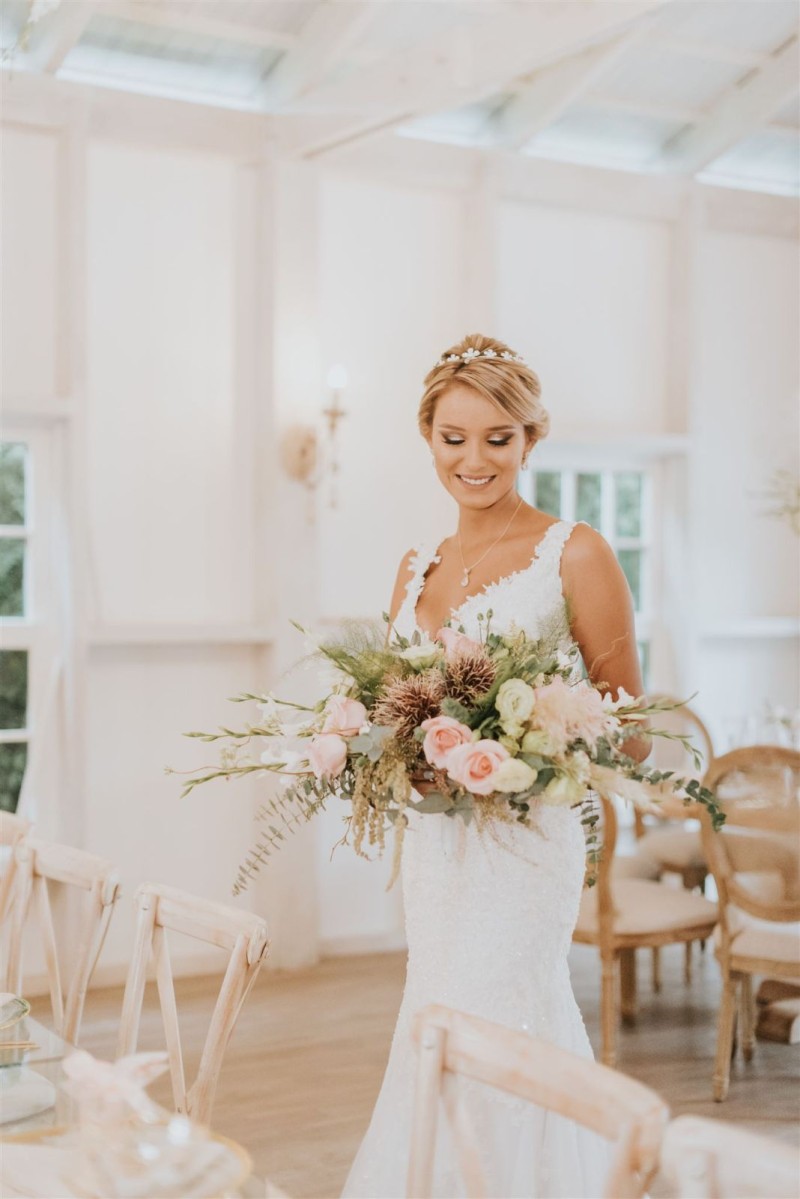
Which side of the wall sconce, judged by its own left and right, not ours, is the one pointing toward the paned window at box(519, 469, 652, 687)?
left

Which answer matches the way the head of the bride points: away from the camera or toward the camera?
toward the camera

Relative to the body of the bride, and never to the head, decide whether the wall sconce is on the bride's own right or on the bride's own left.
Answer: on the bride's own right

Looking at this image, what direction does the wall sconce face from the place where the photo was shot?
facing the viewer and to the right of the viewer

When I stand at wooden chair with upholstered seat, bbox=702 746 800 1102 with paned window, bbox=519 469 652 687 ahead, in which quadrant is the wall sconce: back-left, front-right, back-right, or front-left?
front-left
